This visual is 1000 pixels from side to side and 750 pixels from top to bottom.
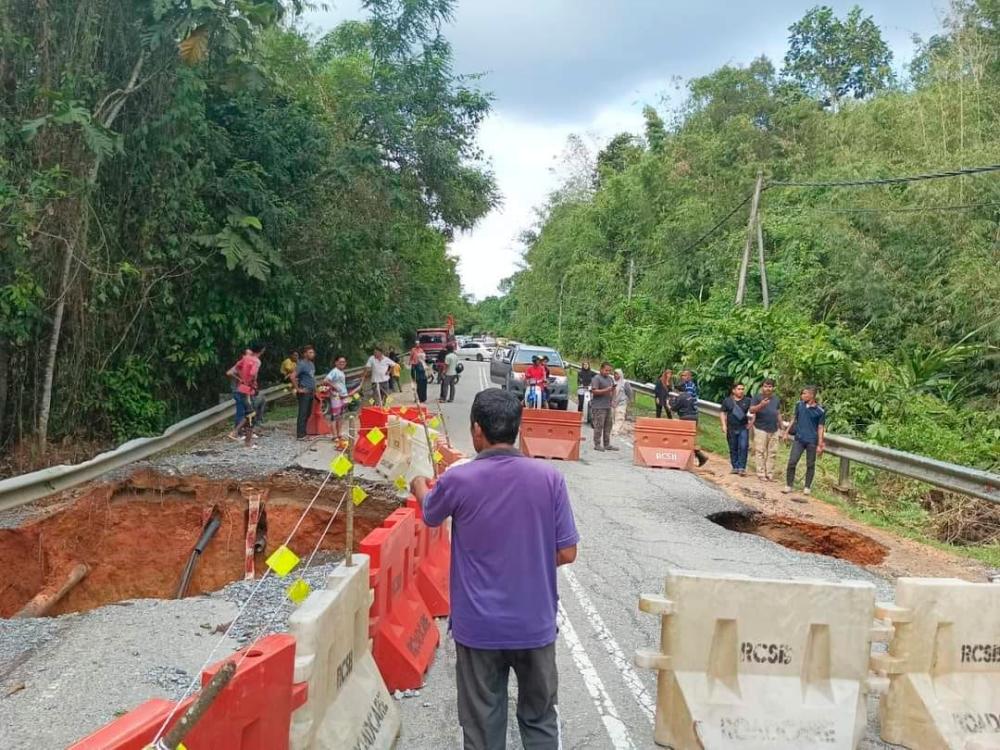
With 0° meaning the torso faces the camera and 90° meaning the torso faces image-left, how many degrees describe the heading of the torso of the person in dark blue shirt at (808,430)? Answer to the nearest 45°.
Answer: approximately 45°

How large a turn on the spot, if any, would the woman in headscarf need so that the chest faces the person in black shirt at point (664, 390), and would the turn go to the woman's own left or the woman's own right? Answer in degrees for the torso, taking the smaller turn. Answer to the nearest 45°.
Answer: approximately 90° to the woman's own left

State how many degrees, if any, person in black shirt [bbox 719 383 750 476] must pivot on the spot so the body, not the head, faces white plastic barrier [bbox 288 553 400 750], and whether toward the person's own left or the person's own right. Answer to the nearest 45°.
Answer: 0° — they already face it

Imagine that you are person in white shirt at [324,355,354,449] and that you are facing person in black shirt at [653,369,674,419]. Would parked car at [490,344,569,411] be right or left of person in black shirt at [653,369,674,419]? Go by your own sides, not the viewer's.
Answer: left

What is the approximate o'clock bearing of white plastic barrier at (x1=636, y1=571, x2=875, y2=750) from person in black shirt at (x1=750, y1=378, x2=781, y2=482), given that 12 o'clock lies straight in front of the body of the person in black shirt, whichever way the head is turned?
The white plastic barrier is roughly at 12 o'clock from the person in black shirt.

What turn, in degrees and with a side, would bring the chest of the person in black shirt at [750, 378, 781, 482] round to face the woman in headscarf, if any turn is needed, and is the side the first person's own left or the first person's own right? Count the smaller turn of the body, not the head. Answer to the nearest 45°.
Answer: approximately 135° to the first person's own right

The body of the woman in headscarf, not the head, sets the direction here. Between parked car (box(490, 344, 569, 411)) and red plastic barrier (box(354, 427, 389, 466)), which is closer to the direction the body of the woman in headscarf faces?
the red plastic barrier

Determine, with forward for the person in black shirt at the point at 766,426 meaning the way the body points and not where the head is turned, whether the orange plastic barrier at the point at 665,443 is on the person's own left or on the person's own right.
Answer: on the person's own right
